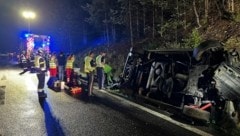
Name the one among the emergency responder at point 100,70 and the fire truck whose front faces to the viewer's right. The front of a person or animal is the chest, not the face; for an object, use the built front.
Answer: the emergency responder

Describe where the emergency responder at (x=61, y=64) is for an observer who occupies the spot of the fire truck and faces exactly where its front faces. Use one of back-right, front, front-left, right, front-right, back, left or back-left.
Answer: front-left

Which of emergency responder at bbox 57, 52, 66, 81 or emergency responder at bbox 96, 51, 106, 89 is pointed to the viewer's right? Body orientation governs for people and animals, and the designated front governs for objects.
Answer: emergency responder at bbox 96, 51, 106, 89

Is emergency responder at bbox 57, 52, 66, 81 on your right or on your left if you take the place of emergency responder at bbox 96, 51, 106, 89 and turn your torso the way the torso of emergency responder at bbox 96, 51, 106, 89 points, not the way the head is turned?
on your left

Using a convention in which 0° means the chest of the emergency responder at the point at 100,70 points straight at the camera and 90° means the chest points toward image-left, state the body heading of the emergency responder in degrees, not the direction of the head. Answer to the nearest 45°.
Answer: approximately 270°

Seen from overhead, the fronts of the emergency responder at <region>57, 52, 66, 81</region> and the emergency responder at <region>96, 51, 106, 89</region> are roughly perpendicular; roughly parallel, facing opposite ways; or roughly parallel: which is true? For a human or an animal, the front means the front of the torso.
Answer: roughly perpendicular
